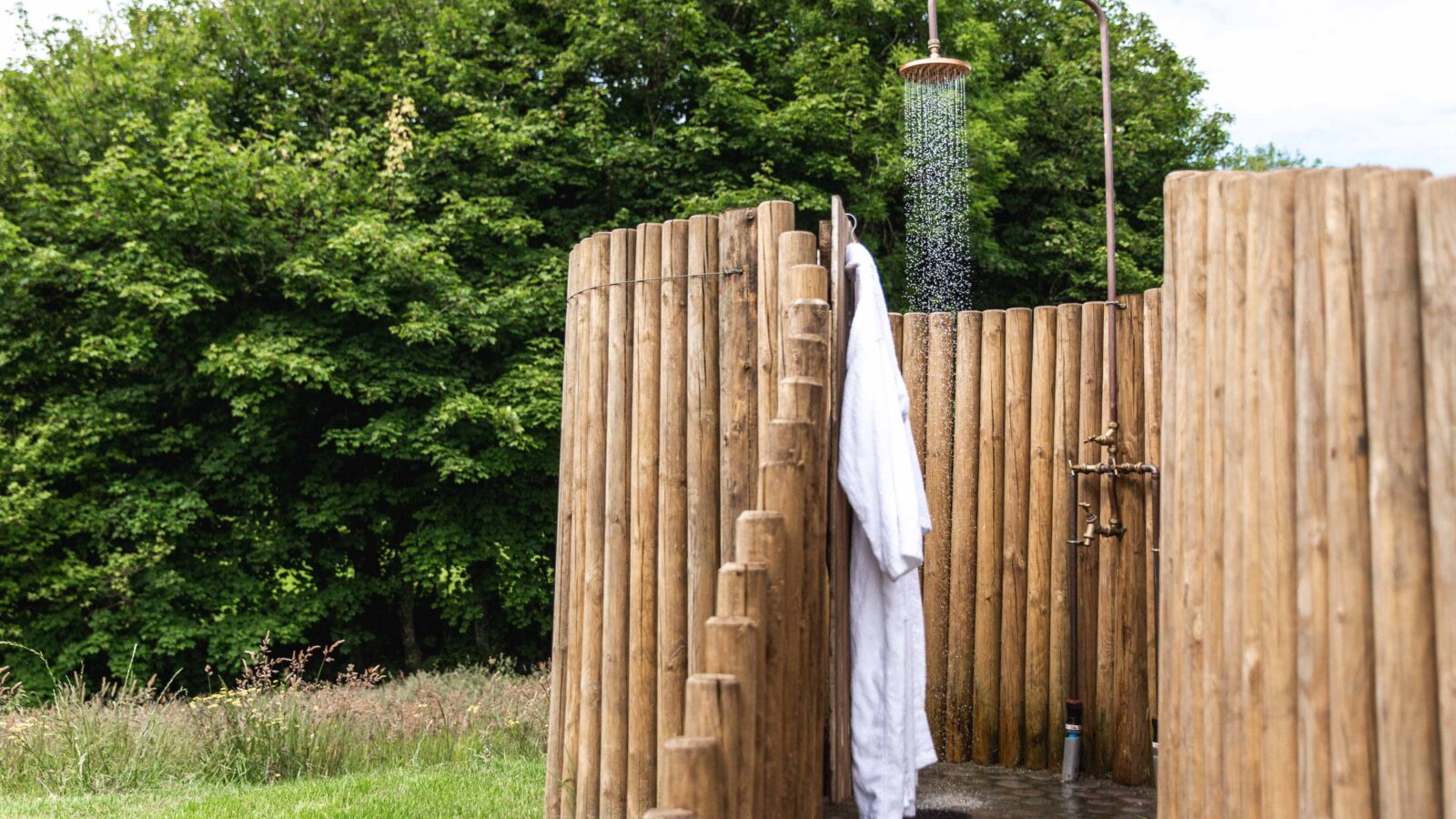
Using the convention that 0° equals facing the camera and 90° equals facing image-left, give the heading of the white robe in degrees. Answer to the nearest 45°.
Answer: approximately 270°

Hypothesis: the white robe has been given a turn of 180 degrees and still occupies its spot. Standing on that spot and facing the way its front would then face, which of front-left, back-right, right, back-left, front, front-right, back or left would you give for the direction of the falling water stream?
right

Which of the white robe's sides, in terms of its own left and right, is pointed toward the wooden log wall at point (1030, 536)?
left
